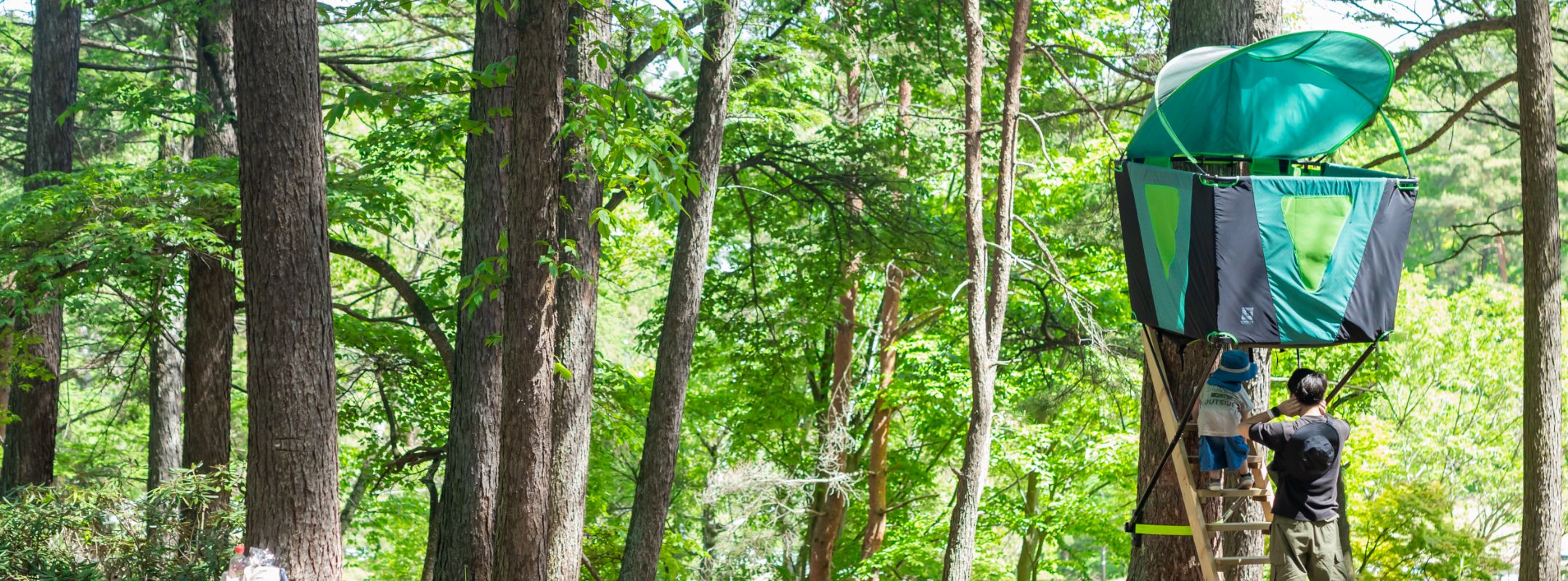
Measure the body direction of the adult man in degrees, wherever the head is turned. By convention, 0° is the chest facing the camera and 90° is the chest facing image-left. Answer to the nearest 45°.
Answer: approximately 180°

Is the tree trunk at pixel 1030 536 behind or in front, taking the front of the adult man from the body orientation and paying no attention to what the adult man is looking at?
in front

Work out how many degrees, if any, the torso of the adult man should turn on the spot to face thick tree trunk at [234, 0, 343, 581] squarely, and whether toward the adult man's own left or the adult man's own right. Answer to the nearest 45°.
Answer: approximately 90° to the adult man's own left

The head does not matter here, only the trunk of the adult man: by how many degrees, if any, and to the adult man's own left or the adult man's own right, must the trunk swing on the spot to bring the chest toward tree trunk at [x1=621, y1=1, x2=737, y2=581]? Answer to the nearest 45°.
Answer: approximately 45° to the adult man's own left

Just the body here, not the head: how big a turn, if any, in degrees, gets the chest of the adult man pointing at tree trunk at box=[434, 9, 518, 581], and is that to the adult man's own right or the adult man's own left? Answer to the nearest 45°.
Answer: approximately 90° to the adult man's own left

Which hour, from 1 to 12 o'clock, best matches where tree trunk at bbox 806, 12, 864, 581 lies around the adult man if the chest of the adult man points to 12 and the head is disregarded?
The tree trunk is roughly at 11 o'clock from the adult man.

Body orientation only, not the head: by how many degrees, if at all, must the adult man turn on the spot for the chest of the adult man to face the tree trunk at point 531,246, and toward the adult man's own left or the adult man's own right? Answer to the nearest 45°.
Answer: approximately 90° to the adult man's own left

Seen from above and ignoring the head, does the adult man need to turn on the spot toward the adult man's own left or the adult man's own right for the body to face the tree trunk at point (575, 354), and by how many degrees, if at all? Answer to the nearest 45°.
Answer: approximately 90° to the adult man's own left

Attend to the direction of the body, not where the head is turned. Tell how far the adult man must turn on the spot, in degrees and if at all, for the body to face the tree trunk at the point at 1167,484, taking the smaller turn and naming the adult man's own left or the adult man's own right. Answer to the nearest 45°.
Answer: approximately 45° to the adult man's own left
